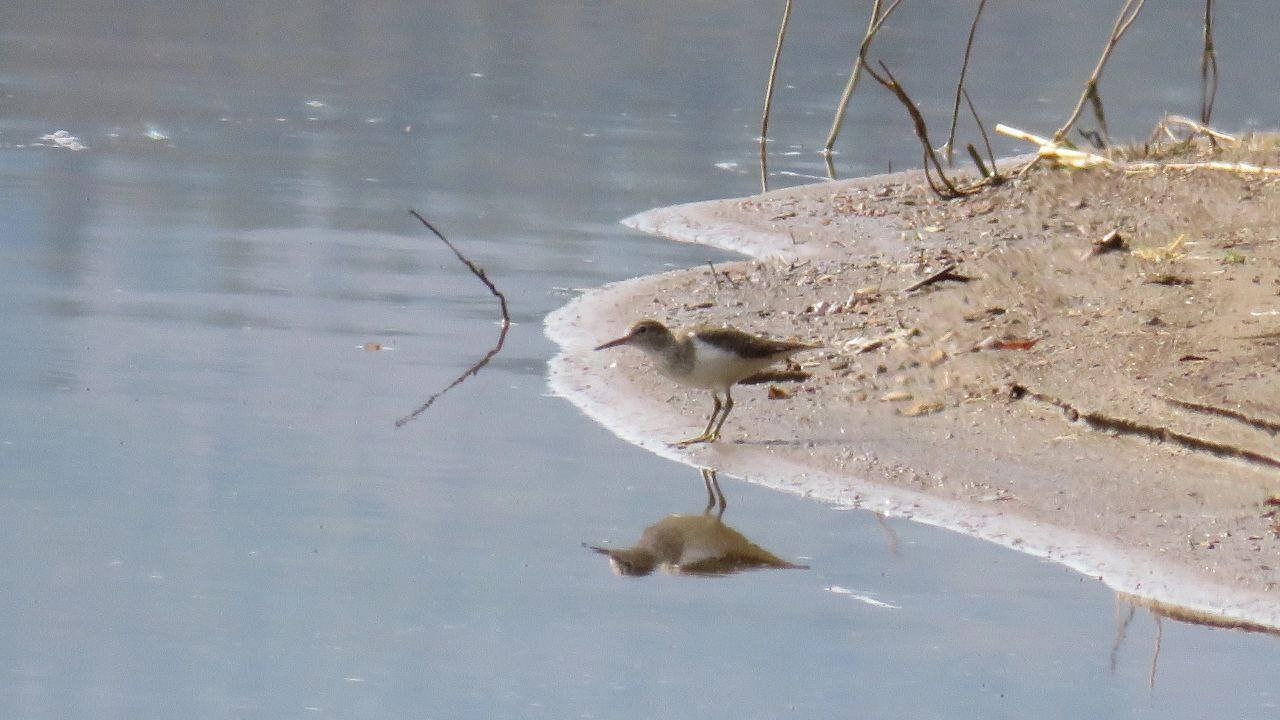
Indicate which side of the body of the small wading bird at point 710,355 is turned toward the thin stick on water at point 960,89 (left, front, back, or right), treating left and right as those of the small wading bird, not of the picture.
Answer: right

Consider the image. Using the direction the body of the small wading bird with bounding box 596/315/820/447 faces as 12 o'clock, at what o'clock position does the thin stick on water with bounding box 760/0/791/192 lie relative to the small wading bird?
The thin stick on water is roughly at 3 o'clock from the small wading bird.

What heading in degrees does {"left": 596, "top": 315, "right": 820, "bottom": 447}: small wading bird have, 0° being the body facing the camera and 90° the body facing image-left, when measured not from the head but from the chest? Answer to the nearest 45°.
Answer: approximately 90°

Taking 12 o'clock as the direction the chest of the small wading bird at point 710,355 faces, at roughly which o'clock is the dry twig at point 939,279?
The dry twig is roughly at 4 o'clock from the small wading bird.

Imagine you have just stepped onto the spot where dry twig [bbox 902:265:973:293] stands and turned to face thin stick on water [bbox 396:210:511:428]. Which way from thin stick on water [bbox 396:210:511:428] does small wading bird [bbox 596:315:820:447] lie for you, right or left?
left

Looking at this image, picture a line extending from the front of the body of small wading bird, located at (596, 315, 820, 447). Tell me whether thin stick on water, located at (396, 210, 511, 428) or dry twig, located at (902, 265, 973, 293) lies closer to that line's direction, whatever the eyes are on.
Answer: the thin stick on water

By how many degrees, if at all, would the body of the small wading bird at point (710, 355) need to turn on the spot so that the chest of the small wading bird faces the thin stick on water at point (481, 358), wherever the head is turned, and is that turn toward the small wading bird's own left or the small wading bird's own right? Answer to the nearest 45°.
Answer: approximately 45° to the small wading bird's own right
